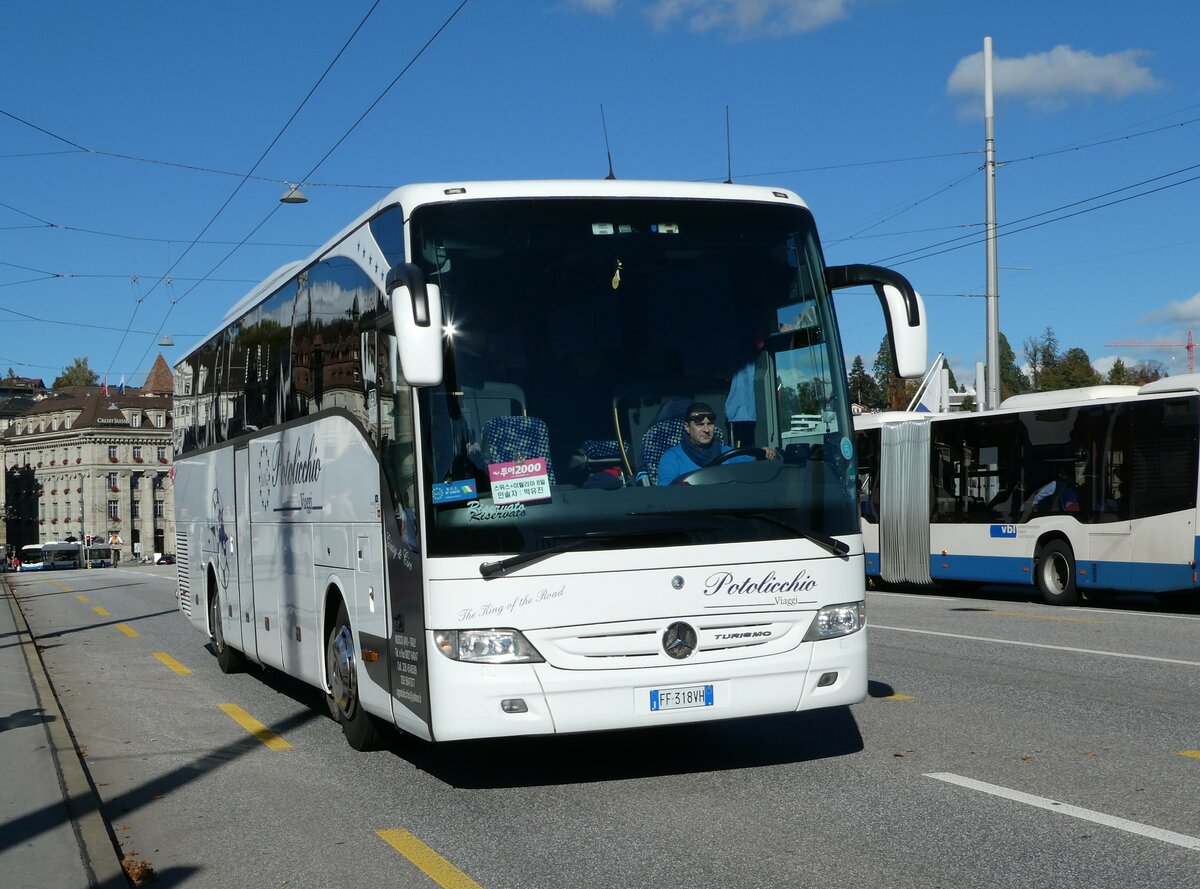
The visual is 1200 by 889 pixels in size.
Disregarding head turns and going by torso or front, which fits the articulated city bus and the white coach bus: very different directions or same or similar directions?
very different directions

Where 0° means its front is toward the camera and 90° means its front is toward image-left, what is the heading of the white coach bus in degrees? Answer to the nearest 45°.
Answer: approximately 315°

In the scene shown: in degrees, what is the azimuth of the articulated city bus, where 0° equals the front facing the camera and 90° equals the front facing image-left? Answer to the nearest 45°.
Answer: approximately 135°

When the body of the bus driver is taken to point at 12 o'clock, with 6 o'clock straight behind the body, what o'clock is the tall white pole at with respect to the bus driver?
The tall white pole is roughly at 8 o'clock from the bus driver.

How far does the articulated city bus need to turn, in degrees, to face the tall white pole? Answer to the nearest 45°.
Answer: approximately 45° to its right

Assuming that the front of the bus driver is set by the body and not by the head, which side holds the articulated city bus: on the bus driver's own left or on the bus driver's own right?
on the bus driver's own left

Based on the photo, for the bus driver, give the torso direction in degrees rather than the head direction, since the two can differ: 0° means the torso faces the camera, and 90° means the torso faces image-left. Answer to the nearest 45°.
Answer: approximately 315°

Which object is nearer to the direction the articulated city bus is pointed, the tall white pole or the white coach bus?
the tall white pole

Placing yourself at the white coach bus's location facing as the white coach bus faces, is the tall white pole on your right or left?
on your left

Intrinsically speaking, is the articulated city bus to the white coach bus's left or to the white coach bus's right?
on its left
